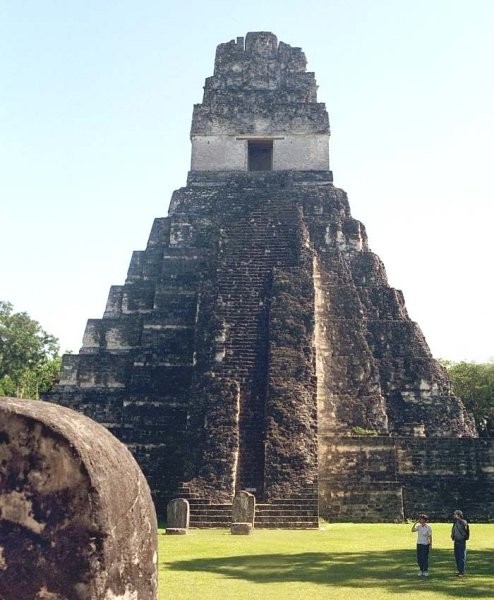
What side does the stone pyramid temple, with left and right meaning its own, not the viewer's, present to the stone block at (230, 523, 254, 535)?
front

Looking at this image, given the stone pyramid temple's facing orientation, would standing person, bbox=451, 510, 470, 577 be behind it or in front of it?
in front

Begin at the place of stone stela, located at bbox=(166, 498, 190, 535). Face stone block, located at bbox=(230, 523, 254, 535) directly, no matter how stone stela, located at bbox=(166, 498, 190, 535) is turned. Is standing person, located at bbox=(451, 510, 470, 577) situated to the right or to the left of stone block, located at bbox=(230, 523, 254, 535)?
right

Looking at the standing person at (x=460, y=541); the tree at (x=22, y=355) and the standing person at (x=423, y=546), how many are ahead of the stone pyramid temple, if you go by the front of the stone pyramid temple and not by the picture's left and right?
2

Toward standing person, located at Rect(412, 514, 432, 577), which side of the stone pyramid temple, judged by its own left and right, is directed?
front

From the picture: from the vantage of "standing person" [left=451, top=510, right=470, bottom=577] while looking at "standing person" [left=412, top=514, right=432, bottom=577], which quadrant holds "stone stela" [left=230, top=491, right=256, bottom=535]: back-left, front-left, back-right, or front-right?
front-right

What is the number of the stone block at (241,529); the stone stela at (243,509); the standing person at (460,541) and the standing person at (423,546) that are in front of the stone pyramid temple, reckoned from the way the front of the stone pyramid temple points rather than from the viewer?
4

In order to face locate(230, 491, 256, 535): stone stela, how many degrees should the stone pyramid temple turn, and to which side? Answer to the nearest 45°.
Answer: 0° — it already faces it

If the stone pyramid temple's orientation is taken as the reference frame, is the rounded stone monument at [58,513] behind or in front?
in front

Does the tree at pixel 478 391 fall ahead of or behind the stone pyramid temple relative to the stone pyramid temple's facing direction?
behind

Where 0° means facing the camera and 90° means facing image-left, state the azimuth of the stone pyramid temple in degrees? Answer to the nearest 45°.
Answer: approximately 0°

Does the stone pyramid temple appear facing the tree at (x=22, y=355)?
no

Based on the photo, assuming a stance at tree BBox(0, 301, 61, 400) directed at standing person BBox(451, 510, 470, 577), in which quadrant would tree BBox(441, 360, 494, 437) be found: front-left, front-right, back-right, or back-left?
front-left
